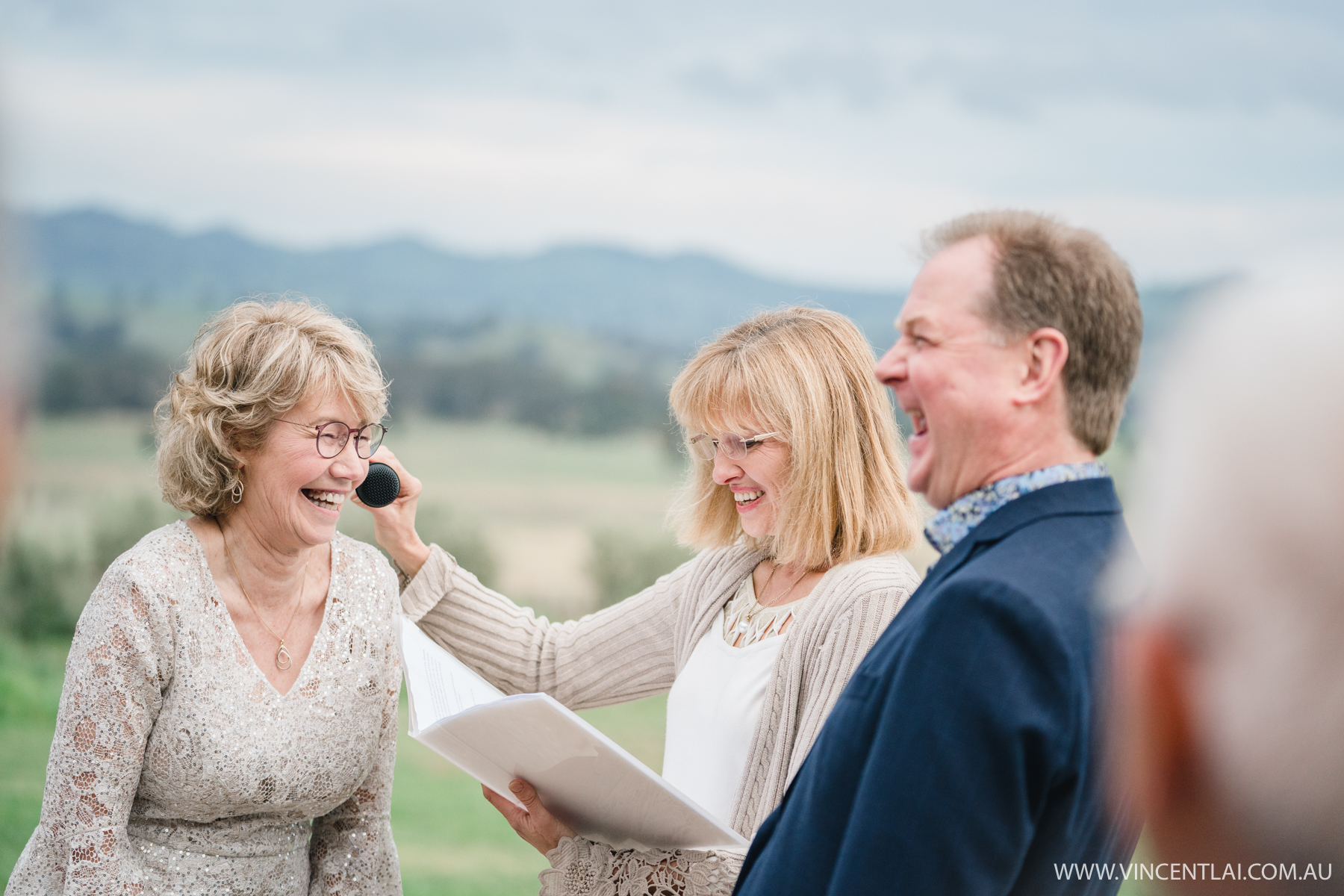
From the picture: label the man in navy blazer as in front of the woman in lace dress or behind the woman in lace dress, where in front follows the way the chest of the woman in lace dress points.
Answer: in front

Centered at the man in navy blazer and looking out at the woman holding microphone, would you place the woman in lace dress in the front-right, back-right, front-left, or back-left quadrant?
front-left

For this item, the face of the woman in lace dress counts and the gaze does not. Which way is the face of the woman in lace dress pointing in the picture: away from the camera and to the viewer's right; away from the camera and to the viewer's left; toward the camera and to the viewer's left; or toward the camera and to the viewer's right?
toward the camera and to the viewer's right

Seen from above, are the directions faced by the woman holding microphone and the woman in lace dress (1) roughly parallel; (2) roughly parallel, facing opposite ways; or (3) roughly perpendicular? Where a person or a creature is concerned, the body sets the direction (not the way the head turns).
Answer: roughly perpendicular

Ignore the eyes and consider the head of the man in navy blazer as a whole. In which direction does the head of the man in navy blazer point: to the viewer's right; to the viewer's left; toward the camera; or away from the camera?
to the viewer's left

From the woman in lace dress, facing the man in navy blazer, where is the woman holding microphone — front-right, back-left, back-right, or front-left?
front-left

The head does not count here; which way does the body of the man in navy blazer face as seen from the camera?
to the viewer's left

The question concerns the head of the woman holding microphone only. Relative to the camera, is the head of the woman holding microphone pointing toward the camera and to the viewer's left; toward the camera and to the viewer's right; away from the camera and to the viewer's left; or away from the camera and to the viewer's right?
toward the camera and to the viewer's left

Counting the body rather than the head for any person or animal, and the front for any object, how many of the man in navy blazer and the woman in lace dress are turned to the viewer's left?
1

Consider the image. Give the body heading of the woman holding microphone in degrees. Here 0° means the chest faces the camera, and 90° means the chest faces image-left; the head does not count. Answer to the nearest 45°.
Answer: approximately 45°

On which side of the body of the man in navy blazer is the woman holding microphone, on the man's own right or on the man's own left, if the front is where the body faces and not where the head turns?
on the man's own right

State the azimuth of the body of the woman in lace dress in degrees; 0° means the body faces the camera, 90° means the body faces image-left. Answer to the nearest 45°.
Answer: approximately 315°
